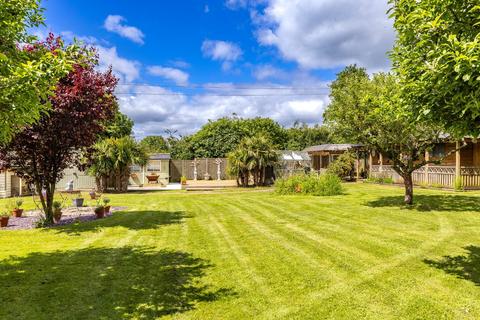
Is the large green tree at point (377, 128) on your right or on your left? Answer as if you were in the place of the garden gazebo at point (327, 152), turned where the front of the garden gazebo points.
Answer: on your left

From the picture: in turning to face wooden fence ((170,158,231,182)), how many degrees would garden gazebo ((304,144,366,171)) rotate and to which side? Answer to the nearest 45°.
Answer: approximately 45° to its right

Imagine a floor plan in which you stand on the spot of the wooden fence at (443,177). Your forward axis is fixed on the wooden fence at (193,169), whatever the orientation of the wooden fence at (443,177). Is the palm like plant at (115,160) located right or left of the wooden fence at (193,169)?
left

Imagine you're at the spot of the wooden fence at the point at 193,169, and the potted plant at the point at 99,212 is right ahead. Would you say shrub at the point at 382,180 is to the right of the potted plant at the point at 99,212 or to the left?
left

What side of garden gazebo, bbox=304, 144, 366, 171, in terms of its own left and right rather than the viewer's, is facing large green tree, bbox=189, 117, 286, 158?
right

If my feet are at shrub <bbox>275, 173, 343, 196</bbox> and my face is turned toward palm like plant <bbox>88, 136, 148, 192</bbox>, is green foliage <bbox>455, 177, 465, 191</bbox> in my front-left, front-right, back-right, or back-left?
back-right

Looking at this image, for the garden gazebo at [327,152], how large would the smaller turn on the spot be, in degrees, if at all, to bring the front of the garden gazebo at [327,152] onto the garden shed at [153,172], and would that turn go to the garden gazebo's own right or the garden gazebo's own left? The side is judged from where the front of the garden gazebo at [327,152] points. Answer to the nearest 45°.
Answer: approximately 45° to the garden gazebo's own right

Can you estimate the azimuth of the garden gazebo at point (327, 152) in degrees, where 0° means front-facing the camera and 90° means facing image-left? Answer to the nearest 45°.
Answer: approximately 45°
